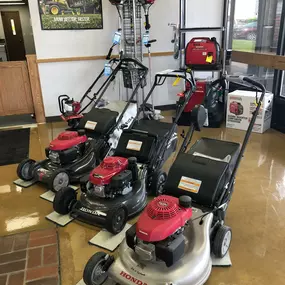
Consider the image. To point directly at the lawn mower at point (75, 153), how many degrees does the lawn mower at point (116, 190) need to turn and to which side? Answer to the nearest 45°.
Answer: approximately 90° to its right

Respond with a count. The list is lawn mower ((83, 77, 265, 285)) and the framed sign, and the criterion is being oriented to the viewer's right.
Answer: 0

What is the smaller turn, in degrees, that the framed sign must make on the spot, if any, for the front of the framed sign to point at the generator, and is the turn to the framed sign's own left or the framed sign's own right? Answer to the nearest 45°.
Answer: approximately 45° to the framed sign's own left

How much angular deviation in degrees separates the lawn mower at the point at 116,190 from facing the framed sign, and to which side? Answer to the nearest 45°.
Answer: approximately 135° to its right

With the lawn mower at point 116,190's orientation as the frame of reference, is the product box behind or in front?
behind

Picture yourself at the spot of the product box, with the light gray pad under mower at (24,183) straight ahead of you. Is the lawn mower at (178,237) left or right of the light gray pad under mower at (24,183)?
left

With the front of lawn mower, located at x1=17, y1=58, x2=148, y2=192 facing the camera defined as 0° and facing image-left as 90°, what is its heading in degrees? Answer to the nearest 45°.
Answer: approximately 45°

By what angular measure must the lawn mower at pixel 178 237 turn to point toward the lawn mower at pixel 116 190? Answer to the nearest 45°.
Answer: approximately 90° to its right

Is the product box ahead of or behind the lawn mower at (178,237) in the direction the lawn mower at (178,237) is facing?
behind

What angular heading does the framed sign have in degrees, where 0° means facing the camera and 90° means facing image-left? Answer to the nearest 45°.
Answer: approximately 0°

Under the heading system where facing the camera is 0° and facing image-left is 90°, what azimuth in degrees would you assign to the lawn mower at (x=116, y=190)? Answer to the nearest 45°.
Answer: approximately 45°

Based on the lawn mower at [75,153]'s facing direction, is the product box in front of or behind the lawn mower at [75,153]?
behind
